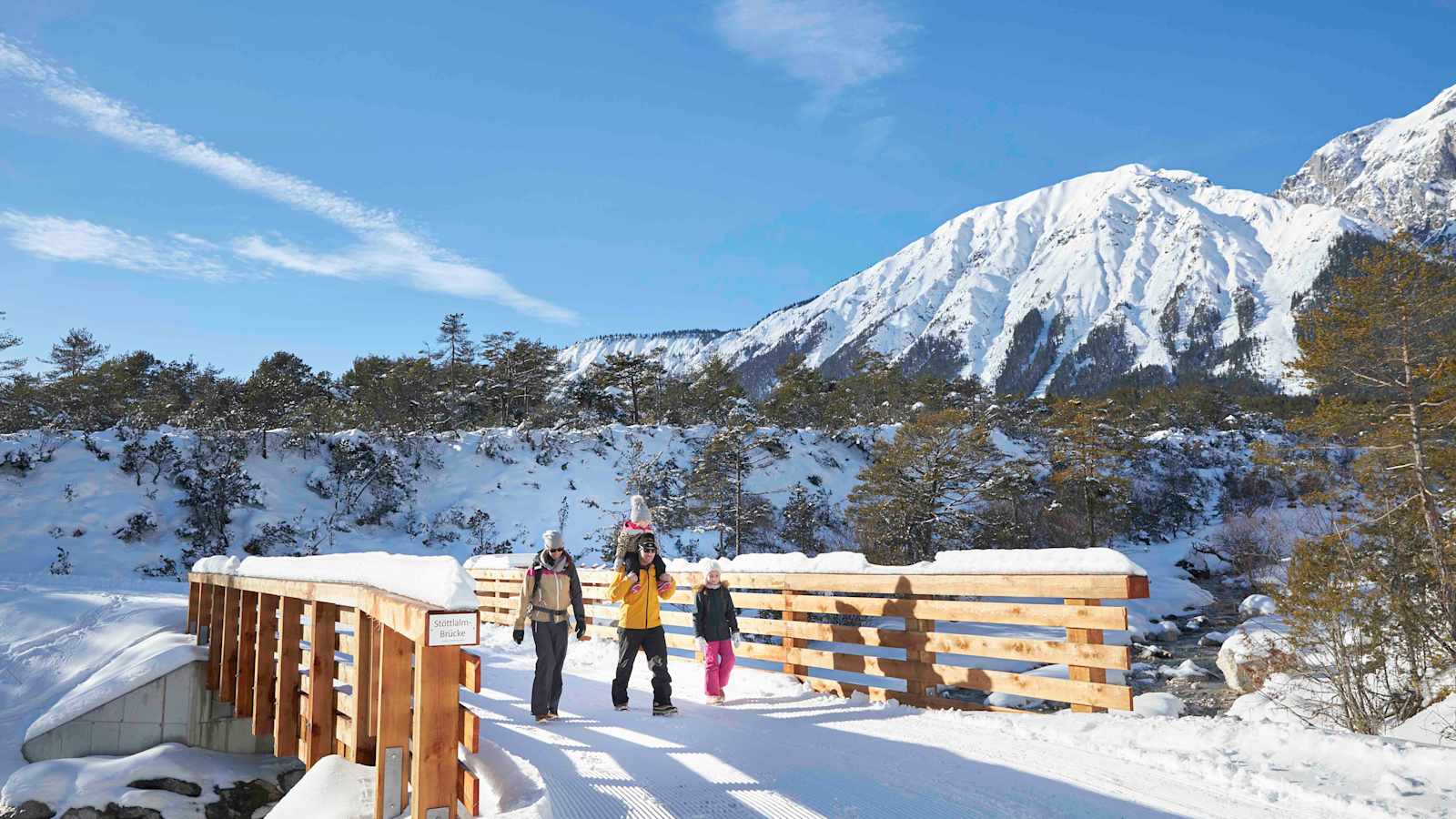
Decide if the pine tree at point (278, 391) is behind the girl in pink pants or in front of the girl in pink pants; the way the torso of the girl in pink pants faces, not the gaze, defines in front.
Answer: behind

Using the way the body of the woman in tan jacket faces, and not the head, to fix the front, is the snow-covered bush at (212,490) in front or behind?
behind

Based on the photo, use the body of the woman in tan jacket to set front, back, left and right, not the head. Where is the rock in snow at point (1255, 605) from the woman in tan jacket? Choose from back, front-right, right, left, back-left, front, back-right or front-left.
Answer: back-left

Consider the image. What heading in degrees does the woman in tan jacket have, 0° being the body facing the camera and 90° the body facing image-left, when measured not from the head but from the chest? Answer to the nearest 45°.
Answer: approximately 0°

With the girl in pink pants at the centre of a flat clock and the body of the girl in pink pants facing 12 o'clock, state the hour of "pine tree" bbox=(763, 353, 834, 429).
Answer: The pine tree is roughly at 6 o'clock from the girl in pink pants.

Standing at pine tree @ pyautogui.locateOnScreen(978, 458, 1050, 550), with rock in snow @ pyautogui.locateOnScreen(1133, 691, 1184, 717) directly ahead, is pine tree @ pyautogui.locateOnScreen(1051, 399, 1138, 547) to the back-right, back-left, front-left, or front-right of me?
back-left

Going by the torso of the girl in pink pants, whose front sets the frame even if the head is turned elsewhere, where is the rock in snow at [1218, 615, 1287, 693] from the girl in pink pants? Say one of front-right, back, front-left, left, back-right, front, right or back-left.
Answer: back-left

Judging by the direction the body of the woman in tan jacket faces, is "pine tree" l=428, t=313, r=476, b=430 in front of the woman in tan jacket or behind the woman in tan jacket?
behind

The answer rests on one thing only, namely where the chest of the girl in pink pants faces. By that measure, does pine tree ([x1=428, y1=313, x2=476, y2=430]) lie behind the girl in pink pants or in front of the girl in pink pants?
behind

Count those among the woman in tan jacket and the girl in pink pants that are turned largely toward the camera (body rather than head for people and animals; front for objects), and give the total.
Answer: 2

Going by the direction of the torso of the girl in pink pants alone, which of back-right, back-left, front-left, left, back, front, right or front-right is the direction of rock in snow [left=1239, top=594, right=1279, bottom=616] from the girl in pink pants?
back-left
